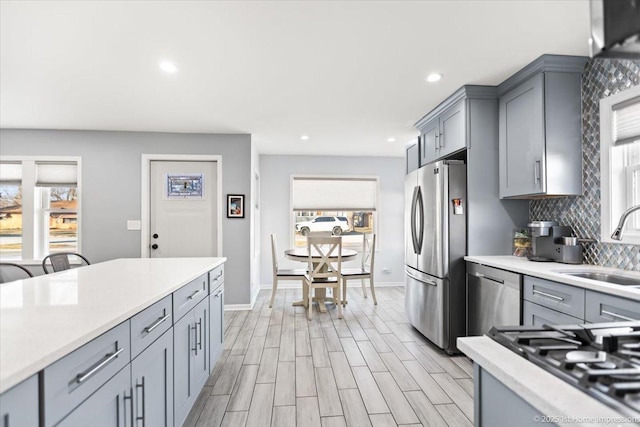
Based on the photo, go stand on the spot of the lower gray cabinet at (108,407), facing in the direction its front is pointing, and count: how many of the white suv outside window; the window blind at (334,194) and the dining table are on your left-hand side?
3

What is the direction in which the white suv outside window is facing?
to the viewer's left

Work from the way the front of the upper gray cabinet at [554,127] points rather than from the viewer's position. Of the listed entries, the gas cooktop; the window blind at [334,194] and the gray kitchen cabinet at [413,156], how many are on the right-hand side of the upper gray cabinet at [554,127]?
2

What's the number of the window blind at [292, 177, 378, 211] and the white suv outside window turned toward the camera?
1

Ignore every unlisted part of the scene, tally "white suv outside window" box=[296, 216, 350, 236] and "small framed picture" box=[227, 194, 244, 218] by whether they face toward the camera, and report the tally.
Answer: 1

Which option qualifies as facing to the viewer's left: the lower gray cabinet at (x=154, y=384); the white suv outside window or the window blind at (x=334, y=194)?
the white suv outside window

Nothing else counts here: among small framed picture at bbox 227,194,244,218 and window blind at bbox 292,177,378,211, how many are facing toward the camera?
2

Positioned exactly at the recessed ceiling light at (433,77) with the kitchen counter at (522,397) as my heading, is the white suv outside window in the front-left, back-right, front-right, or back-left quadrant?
back-right
